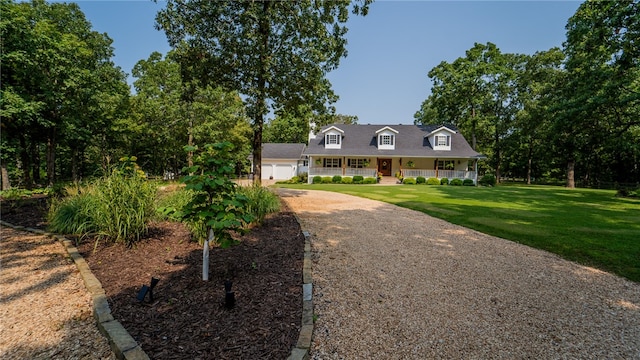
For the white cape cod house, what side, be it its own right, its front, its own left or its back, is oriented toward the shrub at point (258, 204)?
front

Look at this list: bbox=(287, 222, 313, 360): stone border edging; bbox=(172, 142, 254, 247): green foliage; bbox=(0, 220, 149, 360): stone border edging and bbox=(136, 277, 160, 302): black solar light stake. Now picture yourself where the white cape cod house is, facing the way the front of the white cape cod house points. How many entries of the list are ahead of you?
4

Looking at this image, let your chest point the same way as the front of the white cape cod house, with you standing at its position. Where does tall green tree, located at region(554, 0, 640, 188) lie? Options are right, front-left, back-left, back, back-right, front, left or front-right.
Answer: front-left

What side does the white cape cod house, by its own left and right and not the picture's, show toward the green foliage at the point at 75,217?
front

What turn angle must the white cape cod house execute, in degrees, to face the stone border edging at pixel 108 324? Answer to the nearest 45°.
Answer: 0° — it already faces it

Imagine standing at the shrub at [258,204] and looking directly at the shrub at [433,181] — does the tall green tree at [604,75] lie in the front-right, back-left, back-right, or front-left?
front-right

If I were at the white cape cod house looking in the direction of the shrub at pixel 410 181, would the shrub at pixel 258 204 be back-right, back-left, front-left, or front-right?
front-right

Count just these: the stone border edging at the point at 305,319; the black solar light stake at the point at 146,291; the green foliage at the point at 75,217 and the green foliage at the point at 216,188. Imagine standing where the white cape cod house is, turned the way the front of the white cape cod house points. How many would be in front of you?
4

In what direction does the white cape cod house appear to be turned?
toward the camera

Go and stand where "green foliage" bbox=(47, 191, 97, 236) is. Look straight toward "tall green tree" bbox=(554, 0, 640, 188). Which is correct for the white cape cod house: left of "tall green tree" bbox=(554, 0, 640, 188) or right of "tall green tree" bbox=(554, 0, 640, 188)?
left

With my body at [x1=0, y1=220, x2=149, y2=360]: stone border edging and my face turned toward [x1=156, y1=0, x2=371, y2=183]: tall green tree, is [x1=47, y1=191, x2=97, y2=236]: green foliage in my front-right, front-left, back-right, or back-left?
front-left

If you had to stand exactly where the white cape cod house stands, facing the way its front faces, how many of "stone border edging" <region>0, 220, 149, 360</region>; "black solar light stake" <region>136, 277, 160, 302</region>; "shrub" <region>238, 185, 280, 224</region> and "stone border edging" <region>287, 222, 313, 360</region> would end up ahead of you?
4

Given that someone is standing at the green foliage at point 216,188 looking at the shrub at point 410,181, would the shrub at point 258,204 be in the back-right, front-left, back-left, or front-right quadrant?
front-left

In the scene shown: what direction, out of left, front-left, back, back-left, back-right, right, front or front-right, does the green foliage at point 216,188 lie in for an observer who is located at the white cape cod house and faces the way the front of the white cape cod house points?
front
